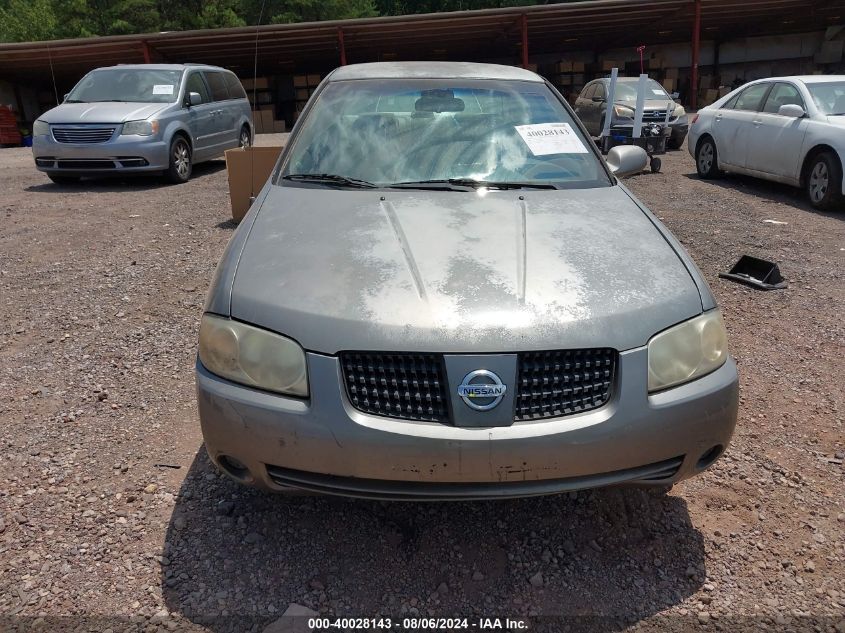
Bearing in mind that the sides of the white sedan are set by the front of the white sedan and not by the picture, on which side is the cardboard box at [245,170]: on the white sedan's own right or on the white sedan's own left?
on the white sedan's own right

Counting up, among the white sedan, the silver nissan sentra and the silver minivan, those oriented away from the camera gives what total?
0

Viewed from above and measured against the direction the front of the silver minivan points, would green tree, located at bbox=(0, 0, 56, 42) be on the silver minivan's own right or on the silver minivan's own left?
on the silver minivan's own right

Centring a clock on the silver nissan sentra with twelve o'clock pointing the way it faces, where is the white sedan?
The white sedan is roughly at 7 o'clock from the silver nissan sentra.

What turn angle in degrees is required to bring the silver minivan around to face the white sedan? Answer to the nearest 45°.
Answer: approximately 90° to its left

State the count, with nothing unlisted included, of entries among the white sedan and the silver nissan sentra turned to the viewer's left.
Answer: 0

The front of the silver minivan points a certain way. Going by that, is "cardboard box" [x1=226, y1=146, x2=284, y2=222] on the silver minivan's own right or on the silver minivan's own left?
on the silver minivan's own left

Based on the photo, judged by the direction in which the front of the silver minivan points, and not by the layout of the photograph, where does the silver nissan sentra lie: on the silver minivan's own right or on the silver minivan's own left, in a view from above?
on the silver minivan's own left

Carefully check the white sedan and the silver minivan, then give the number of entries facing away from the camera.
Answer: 0

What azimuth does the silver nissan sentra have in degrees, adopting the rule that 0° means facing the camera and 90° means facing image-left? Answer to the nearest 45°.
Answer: approximately 0°

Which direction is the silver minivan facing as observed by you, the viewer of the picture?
facing the viewer and to the left of the viewer
